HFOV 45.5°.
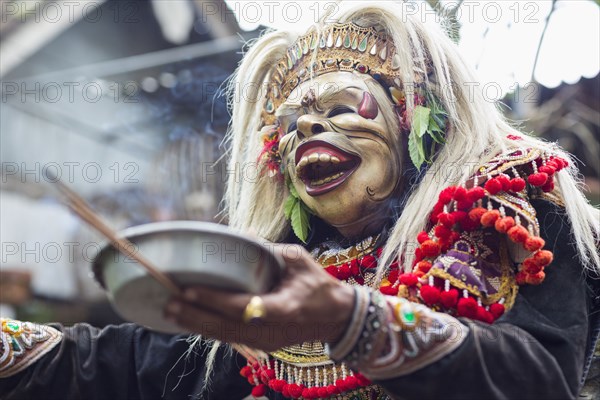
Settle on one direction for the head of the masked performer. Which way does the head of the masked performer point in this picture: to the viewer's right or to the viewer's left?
to the viewer's left

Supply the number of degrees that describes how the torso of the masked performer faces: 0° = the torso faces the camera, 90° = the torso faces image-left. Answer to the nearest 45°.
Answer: approximately 45°
